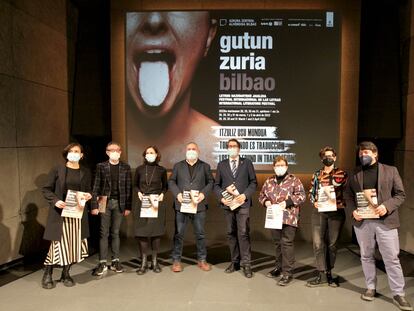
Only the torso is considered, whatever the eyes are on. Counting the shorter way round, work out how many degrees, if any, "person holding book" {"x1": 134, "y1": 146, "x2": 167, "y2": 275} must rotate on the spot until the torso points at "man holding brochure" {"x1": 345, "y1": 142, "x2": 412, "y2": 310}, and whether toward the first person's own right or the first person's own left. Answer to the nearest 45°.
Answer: approximately 45° to the first person's own left

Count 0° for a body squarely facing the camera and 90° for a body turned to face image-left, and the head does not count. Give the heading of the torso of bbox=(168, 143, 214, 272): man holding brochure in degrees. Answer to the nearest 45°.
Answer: approximately 0°

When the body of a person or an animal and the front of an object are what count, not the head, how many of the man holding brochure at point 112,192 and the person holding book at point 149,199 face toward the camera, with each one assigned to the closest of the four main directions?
2

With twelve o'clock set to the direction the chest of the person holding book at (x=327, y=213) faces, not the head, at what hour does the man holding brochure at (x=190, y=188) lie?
The man holding brochure is roughly at 3 o'clock from the person holding book.

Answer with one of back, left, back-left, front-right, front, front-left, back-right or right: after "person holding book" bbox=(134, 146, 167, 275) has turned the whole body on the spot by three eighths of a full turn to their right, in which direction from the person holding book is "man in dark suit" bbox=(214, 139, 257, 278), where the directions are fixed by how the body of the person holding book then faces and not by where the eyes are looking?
back-right
